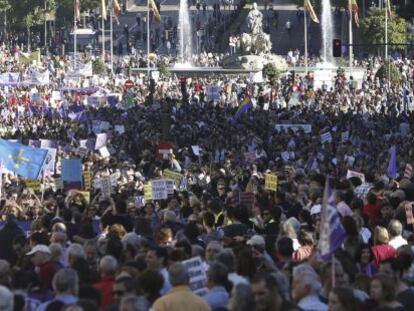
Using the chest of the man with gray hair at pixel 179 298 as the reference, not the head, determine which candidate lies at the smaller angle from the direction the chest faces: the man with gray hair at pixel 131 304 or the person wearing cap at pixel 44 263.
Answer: the person wearing cap

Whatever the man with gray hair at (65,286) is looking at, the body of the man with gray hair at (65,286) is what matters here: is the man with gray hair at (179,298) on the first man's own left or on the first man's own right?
on the first man's own right

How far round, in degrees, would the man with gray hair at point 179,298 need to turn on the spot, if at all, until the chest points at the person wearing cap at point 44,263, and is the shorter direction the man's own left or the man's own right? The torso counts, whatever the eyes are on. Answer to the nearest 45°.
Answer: approximately 45° to the man's own left

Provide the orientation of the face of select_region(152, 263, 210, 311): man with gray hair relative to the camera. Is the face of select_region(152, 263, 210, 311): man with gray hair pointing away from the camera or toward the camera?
away from the camera

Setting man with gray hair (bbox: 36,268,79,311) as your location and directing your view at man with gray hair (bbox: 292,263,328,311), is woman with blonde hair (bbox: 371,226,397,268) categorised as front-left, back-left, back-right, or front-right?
front-left

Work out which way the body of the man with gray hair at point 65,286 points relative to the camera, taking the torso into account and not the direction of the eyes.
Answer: away from the camera

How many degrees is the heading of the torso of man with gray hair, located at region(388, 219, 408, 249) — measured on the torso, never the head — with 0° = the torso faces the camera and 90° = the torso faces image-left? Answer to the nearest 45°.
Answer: approximately 180°

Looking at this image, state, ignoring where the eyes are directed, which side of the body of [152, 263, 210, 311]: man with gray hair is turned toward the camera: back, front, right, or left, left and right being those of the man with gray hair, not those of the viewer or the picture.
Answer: back

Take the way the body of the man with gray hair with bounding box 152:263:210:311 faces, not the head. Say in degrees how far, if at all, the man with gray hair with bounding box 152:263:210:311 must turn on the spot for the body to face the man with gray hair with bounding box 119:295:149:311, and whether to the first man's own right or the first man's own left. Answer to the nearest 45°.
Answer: approximately 135° to the first man's own left

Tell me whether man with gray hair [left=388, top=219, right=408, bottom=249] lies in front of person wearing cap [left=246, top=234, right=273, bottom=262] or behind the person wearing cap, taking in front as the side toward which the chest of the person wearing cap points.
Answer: behind
